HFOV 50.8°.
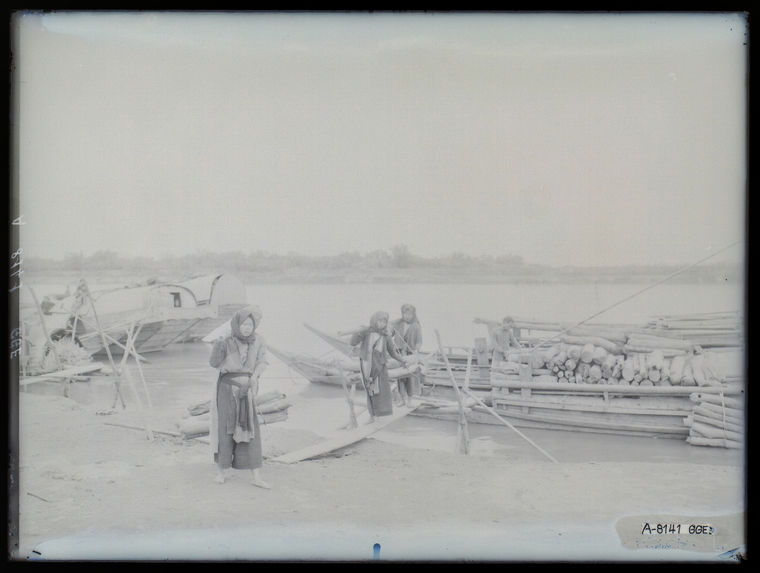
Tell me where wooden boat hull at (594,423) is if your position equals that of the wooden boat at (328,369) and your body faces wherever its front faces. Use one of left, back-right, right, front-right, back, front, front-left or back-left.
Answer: back

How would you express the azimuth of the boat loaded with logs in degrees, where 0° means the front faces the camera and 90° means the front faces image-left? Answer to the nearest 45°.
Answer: approximately 90°

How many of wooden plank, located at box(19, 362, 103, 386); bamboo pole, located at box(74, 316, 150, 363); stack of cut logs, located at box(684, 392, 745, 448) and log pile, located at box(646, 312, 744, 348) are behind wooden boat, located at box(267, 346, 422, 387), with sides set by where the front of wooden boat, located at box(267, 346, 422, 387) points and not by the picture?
2

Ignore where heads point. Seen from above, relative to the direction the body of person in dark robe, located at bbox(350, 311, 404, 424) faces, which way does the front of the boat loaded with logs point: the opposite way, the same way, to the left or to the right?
to the right

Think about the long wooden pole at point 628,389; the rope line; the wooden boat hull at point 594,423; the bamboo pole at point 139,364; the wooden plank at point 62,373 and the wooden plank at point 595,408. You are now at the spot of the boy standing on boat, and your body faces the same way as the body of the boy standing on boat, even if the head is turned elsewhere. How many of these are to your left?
4

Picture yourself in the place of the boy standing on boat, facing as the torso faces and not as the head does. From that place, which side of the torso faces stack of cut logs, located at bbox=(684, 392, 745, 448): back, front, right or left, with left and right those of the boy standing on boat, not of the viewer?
left

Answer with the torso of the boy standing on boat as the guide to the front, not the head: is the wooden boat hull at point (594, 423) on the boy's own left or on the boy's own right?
on the boy's own left
